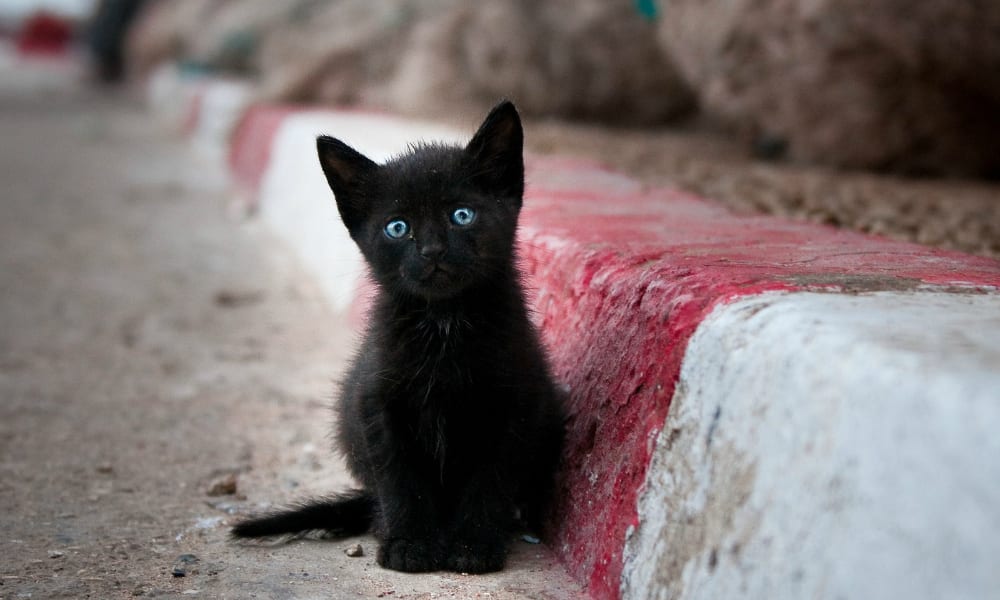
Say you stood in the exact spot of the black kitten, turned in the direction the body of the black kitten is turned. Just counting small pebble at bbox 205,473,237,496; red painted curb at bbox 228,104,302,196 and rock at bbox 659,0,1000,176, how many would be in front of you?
0

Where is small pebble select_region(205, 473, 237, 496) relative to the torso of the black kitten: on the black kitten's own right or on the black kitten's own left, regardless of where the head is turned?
on the black kitten's own right

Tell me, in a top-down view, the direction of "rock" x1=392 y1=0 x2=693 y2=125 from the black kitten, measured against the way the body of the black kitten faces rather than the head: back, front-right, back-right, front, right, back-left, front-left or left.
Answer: back

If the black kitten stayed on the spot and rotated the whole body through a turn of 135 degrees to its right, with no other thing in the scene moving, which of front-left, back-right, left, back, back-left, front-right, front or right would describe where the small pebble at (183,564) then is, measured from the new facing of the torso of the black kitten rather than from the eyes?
front-left

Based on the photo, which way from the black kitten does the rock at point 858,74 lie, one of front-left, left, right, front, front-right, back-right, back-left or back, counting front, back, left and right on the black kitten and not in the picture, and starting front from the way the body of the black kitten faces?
back-left

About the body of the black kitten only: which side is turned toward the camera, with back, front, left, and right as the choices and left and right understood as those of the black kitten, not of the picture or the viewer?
front

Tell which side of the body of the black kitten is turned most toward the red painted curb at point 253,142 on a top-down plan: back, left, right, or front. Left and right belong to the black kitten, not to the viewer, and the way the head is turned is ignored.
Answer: back
